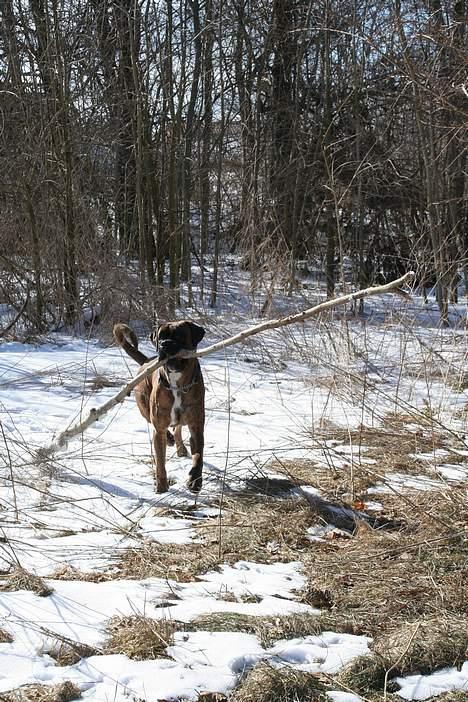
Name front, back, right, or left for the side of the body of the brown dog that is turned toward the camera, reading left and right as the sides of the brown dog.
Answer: front
